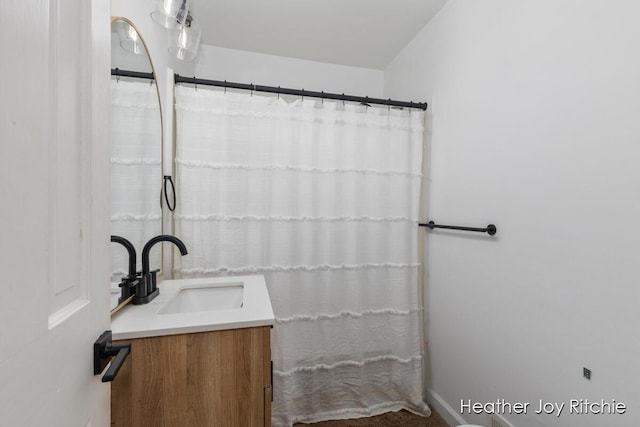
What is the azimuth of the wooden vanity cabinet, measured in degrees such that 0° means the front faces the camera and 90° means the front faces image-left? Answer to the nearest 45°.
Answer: approximately 270°

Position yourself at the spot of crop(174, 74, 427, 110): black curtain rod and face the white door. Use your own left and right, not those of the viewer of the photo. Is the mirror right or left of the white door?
right

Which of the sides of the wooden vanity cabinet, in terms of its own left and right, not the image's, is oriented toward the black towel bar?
front
